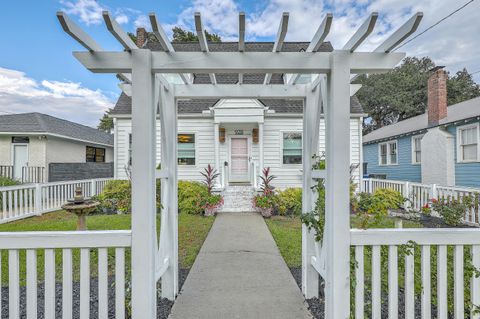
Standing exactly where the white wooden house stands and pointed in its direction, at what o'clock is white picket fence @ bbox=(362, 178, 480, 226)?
The white picket fence is roughly at 10 o'clock from the white wooden house.

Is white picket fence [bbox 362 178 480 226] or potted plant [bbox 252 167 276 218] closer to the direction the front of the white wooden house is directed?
the potted plant

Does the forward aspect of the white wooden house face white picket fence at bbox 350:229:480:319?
yes

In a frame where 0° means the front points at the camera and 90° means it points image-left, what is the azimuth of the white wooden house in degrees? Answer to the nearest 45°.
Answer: approximately 0°

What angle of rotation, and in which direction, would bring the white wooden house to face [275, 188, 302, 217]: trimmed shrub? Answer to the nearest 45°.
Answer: approximately 45° to its left

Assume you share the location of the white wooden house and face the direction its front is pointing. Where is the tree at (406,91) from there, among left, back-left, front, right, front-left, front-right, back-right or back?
back-left

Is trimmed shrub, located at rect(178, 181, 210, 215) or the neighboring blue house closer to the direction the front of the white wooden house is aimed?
the trimmed shrub

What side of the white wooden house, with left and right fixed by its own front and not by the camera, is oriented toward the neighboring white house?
right

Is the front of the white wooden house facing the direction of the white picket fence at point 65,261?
yes

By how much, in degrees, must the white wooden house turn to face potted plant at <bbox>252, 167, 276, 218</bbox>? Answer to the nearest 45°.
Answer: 0° — it already faces it

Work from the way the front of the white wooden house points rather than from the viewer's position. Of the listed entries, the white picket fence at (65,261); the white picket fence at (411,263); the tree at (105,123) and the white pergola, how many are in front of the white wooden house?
3

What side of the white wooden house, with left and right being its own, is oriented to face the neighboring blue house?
left

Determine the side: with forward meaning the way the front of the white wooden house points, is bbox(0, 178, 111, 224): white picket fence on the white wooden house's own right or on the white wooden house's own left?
on the white wooden house's own right
